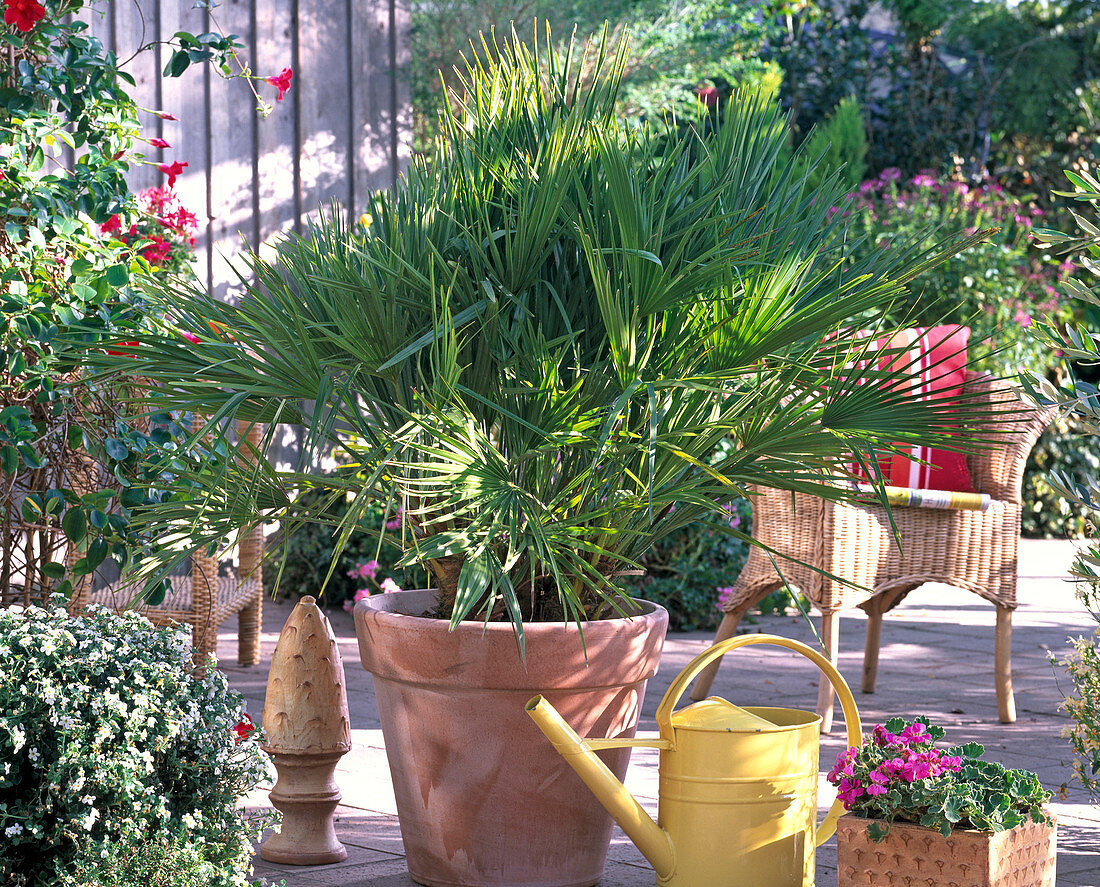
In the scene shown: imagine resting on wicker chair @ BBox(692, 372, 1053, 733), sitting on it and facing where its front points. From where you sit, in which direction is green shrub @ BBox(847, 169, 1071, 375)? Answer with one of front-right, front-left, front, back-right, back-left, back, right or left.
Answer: back-right

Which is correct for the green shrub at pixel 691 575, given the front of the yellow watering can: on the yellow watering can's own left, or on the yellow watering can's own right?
on the yellow watering can's own right

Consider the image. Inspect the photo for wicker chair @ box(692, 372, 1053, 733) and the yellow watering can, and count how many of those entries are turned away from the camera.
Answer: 0

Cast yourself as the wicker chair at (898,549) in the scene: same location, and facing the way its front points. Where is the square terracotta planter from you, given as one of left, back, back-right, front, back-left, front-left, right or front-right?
front-left

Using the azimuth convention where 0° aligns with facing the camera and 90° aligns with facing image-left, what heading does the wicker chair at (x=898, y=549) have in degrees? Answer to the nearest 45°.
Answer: approximately 45°

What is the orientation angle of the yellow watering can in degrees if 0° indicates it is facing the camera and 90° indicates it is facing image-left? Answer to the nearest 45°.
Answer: approximately 90°
